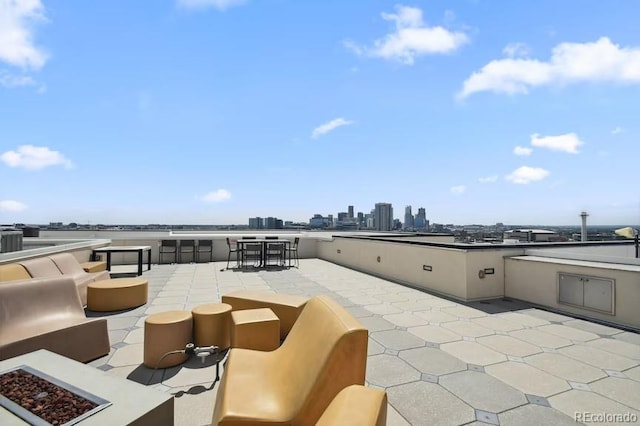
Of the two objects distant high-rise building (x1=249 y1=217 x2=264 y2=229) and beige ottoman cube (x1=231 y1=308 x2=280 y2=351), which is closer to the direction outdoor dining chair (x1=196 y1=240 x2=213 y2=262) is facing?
the beige ottoman cube

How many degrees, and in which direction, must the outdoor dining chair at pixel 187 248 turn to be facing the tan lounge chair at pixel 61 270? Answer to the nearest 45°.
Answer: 0° — it already faces it

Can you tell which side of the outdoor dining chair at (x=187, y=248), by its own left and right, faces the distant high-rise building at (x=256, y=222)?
back

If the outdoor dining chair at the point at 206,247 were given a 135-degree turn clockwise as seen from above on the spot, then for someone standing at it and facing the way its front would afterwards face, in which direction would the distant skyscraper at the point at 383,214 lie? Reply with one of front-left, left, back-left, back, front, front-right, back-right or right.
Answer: right

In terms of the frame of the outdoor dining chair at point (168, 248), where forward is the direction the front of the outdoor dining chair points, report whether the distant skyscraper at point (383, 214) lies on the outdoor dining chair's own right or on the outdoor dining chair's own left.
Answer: on the outdoor dining chair's own left

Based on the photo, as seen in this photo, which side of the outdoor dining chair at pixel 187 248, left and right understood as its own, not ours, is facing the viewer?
front

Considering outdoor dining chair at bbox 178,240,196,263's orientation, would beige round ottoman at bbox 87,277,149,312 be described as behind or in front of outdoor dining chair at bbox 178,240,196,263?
in front

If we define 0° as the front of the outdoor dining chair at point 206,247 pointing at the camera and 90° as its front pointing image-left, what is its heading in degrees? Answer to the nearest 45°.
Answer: approximately 0°

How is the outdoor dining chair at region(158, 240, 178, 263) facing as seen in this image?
toward the camera

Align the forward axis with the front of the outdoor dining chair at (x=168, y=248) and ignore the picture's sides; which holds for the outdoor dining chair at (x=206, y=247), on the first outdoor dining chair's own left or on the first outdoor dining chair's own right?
on the first outdoor dining chair's own left

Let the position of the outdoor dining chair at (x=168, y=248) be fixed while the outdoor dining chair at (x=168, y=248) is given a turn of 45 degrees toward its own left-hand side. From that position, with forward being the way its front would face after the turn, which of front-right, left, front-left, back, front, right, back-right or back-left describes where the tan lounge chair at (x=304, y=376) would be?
front-right

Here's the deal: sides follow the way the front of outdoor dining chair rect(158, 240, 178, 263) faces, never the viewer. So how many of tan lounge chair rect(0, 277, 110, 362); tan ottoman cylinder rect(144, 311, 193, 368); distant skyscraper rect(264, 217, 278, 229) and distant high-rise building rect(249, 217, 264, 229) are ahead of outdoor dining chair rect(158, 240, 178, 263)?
2
